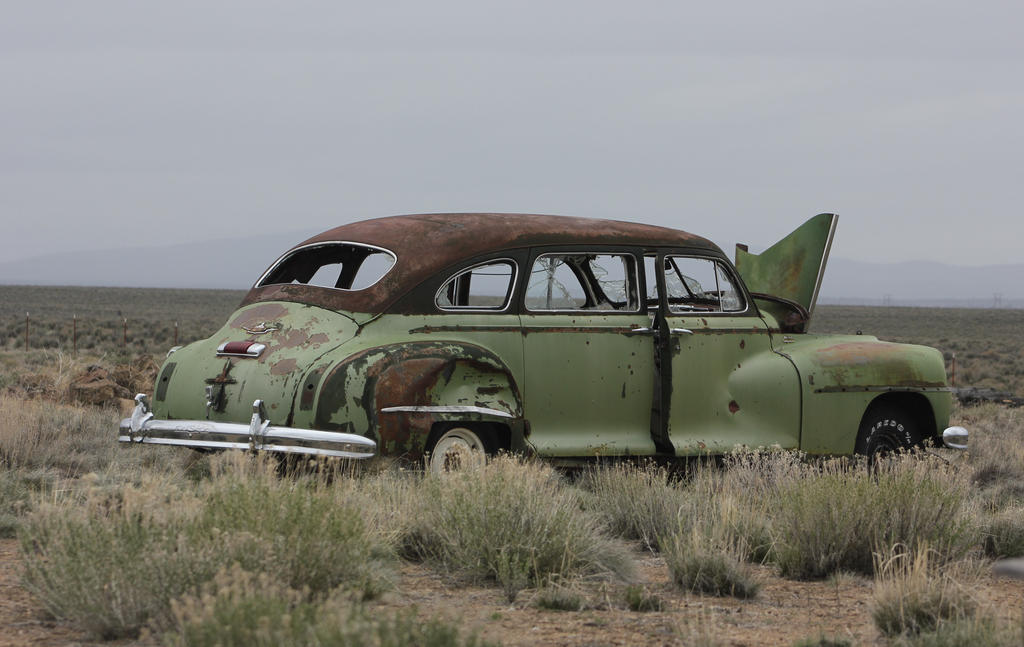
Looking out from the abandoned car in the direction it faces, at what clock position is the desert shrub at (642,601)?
The desert shrub is roughly at 4 o'clock from the abandoned car.

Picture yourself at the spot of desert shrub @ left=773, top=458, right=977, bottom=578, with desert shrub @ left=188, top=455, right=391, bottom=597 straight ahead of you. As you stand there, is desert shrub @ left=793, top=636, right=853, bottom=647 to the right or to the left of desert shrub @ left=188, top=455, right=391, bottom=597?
left

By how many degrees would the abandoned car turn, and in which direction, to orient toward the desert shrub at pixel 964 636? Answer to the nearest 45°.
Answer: approximately 90° to its right

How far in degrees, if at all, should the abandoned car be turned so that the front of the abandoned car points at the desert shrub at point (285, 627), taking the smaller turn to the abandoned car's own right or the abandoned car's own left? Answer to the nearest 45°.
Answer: approximately 135° to the abandoned car's own right

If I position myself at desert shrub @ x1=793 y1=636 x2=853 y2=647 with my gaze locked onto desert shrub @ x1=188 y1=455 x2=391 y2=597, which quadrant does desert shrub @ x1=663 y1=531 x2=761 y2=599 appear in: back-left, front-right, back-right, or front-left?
front-right

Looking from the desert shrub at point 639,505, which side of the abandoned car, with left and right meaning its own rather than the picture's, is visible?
right

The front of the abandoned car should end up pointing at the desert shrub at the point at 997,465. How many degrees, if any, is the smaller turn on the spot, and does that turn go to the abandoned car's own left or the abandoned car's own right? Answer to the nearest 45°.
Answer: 0° — it already faces it

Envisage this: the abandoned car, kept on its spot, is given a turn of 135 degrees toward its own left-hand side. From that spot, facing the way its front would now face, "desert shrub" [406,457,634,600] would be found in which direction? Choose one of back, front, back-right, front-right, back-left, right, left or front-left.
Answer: left

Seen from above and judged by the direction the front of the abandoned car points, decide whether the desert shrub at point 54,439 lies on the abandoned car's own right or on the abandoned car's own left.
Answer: on the abandoned car's own left

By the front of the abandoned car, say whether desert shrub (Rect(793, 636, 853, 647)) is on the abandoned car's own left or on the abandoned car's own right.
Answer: on the abandoned car's own right

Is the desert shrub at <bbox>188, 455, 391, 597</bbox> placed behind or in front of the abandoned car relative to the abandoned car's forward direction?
behind

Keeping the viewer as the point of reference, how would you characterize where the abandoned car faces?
facing away from the viewer and to the right of the viewer

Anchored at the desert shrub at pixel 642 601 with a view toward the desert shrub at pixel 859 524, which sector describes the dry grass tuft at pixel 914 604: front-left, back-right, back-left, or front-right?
front-right

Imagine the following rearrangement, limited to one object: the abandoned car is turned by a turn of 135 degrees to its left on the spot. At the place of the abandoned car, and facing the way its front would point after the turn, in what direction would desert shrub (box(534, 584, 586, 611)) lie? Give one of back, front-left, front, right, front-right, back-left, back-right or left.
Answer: left

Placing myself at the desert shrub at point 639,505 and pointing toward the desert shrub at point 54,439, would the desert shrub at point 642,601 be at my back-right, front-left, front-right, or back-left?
back-left
